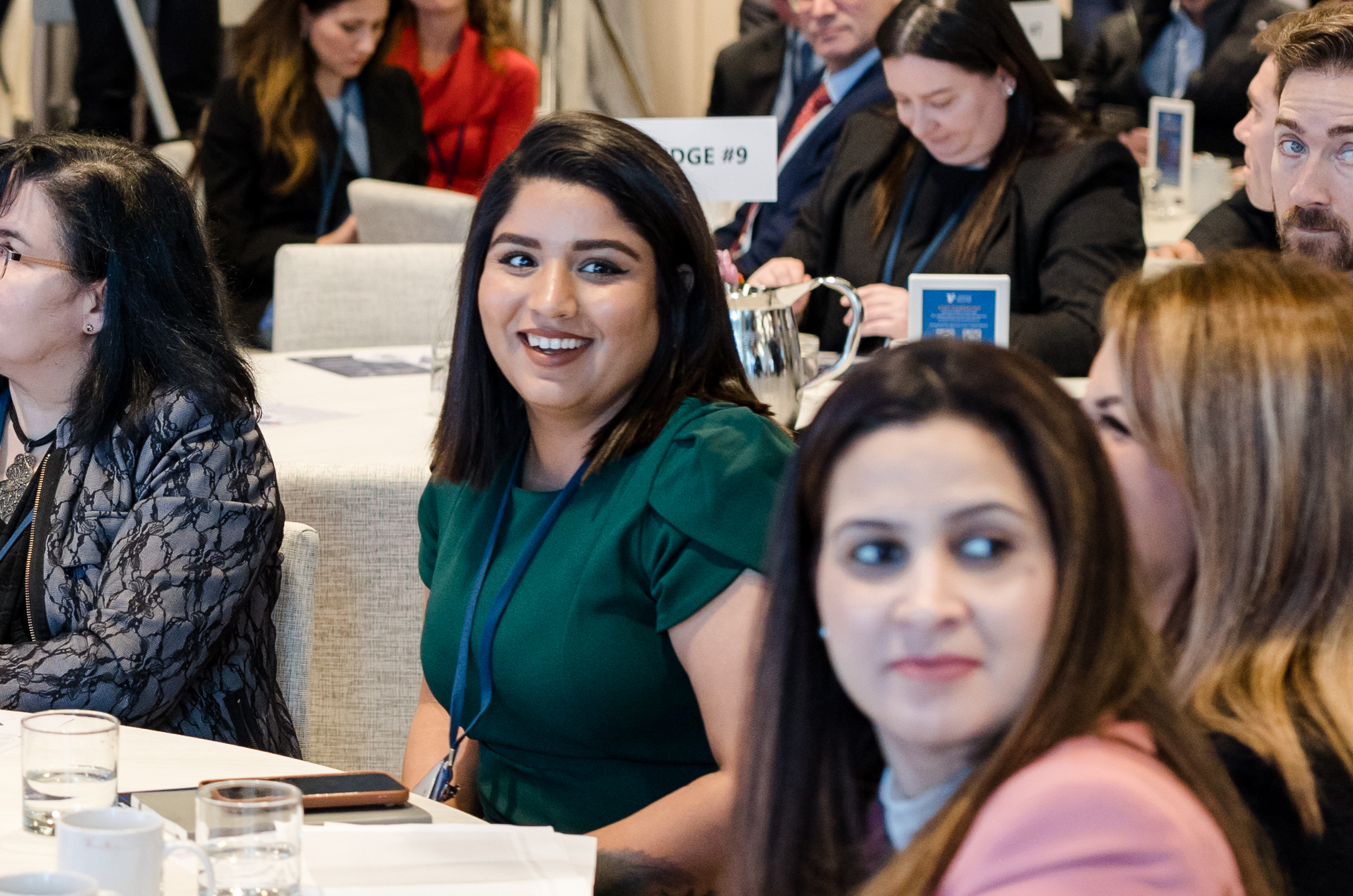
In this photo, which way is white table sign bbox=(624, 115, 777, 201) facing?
toward the camera

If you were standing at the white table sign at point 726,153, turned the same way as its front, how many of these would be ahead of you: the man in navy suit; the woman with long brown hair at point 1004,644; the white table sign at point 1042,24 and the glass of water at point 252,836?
2

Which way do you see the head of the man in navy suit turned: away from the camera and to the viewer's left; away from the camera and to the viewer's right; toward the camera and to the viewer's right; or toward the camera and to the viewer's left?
toward the camera and to the viewer's left

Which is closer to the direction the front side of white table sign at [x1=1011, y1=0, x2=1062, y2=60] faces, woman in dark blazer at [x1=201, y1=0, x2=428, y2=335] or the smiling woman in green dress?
the smiling woman in green dress

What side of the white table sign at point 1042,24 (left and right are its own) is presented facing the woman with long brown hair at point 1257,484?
front

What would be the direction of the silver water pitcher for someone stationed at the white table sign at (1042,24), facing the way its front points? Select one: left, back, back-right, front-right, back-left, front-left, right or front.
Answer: front

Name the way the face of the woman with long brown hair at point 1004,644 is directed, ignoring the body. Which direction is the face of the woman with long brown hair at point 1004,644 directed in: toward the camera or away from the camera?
toward the camera

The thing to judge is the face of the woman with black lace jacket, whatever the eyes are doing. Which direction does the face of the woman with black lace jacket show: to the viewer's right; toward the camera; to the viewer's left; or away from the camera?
to the viewer's left

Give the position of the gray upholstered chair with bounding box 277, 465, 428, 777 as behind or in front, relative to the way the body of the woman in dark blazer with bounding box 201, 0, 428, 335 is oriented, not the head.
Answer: in front
